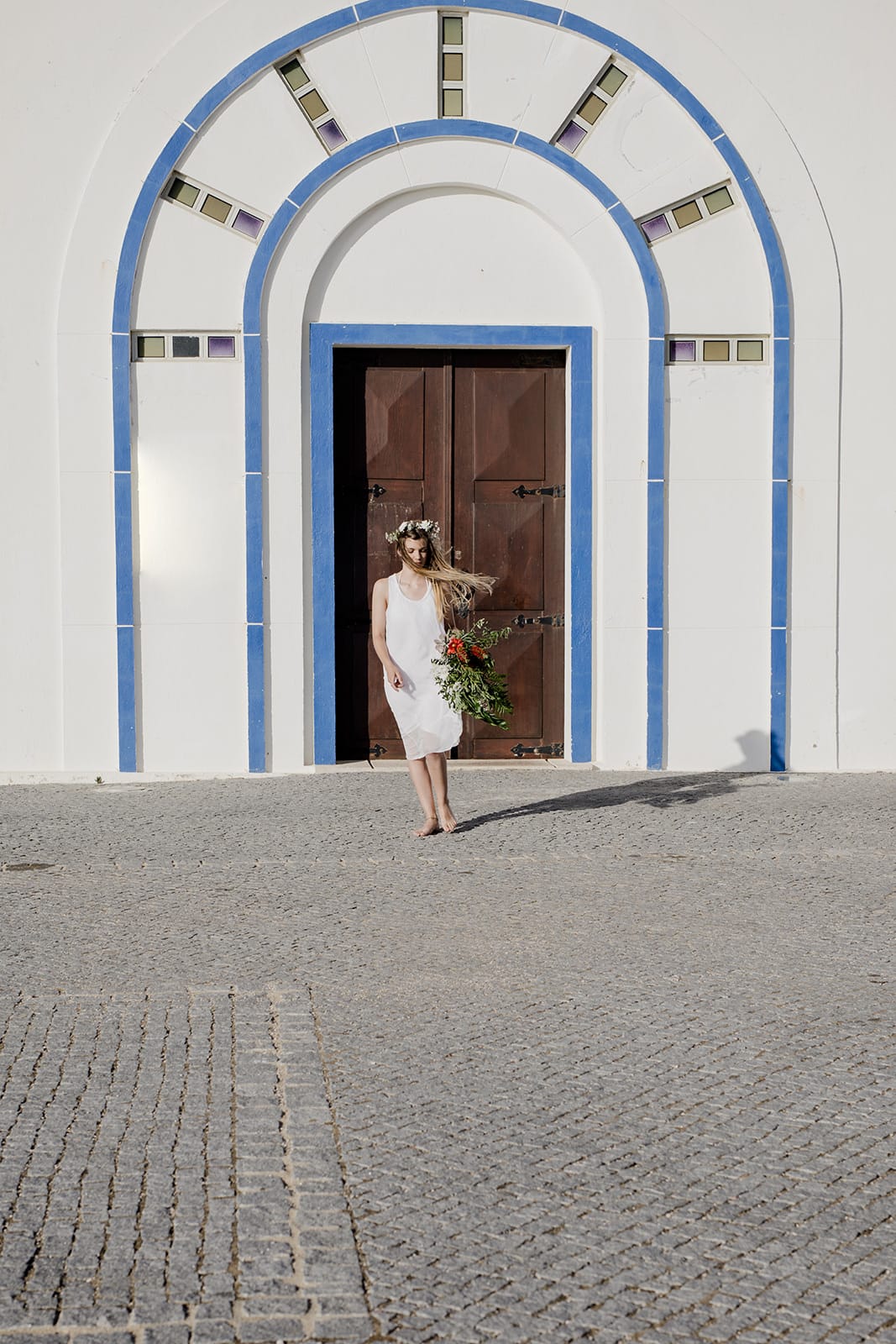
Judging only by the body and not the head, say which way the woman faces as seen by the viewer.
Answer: toward the camera

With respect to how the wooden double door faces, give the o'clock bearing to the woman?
The woman is roughly at 12 o'clock from the wooden double door.

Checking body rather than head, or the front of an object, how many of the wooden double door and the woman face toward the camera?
2

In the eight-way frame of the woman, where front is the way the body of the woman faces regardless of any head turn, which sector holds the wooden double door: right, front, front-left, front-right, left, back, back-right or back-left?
back

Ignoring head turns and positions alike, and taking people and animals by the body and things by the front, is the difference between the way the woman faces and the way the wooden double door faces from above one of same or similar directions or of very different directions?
same or similar directions

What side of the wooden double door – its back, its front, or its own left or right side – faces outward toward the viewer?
front
